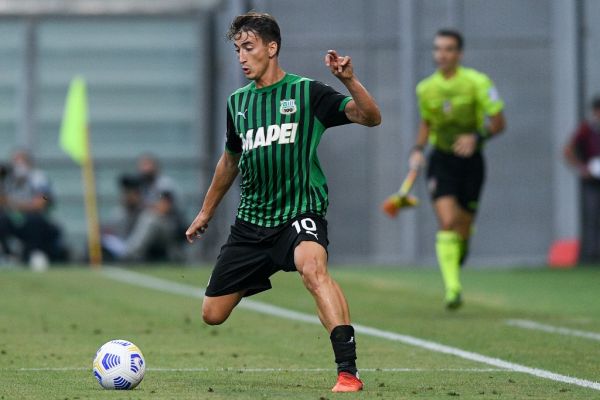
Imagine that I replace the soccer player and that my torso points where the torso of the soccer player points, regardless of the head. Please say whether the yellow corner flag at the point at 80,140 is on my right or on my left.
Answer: on my right

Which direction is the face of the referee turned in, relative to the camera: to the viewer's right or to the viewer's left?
to the viewer's left

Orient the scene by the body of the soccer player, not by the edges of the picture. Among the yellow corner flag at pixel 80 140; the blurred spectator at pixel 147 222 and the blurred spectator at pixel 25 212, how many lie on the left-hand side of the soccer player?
0

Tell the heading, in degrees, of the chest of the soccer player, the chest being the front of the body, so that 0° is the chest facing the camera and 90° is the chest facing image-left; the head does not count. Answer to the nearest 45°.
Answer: approximately 45°

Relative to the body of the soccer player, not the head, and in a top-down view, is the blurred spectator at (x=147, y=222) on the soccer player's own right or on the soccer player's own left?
on the soccer player's own right

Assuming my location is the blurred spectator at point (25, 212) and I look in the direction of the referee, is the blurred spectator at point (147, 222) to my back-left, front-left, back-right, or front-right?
front-left

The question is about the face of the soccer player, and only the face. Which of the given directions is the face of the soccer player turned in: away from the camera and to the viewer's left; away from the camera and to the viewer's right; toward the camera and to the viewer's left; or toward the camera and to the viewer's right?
toward the camera and to the viewer's left

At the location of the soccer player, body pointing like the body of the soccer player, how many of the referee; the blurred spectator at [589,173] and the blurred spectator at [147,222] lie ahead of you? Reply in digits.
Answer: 0
